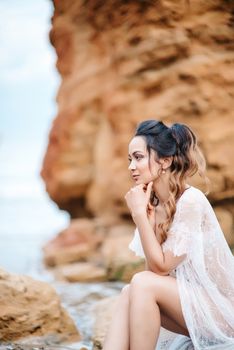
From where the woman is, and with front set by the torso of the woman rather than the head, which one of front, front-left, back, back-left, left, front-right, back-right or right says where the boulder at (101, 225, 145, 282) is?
right

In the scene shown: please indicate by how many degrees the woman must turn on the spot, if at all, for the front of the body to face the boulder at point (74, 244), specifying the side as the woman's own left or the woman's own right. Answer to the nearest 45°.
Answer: approximately 90° to the woman's own right

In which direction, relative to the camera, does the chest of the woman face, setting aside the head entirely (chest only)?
to the viewer's left

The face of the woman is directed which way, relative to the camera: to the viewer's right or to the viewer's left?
to the viewer's left

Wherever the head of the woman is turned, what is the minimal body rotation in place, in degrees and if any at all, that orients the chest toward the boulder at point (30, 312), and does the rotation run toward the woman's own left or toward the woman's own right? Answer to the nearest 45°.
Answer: approximately 45° to the woman's own right
